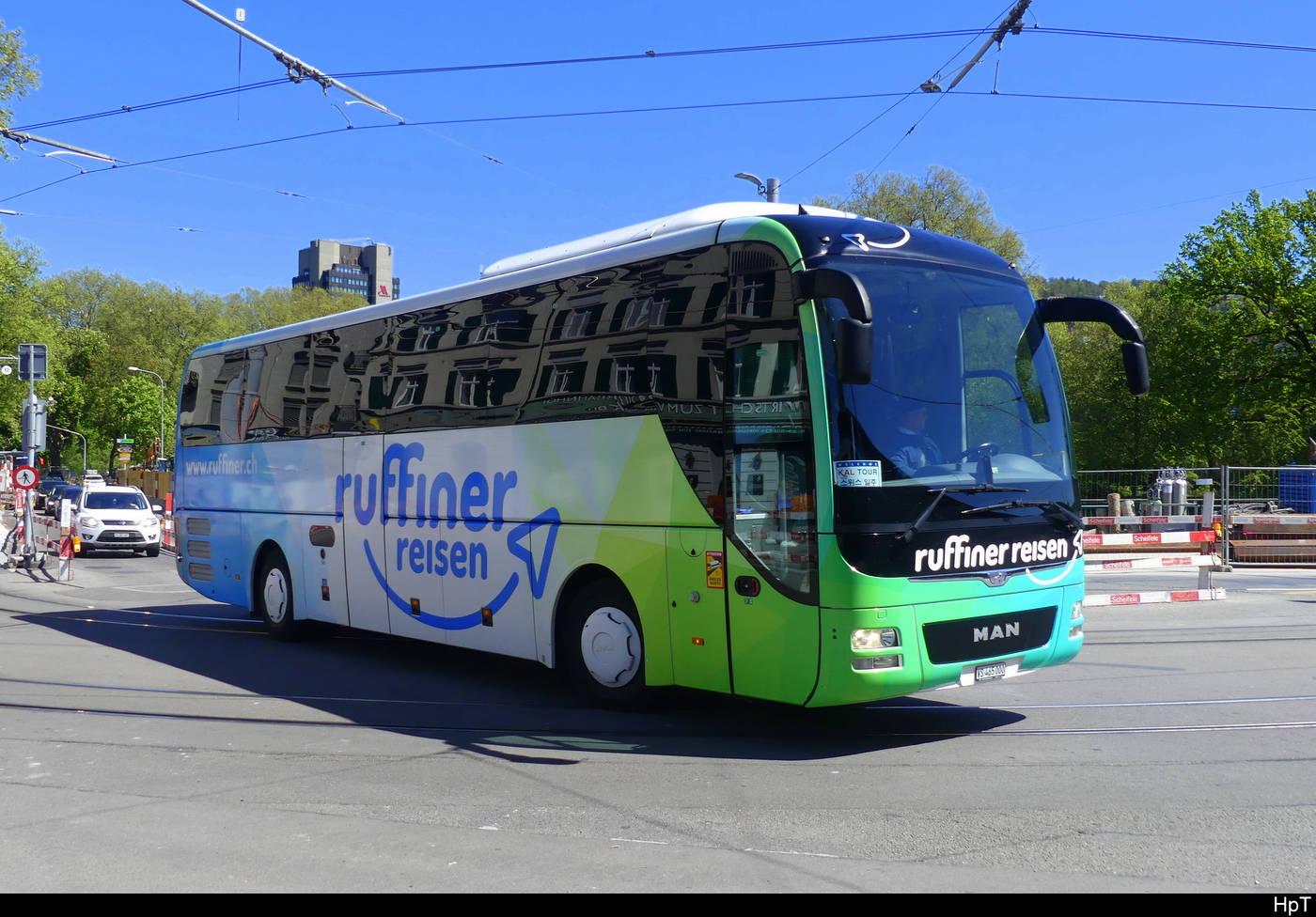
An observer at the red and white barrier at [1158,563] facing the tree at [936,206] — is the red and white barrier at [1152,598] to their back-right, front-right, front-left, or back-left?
back-left

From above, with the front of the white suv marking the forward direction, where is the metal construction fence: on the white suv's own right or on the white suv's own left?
on the white suv's own left

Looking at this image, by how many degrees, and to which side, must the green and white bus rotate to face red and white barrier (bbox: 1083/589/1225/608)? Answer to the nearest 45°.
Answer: approximately 90° to its left

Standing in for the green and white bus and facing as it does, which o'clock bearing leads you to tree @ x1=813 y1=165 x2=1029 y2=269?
The tree is roughly at 8 o'clock from the green and white bus.

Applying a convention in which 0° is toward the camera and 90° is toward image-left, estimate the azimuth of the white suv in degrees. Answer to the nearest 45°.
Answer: approximately 0°

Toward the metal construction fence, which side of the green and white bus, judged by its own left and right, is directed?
left

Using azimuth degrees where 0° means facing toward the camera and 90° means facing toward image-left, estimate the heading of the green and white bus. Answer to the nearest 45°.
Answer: approximately 315°

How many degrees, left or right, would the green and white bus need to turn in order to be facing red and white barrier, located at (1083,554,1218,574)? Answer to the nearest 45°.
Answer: approximately 90° to its left

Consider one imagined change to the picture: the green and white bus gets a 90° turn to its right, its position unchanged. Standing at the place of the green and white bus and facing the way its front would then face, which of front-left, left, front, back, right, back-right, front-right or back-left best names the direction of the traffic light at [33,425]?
right

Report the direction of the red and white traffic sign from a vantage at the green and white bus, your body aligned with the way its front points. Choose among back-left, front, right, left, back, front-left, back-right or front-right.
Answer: back
